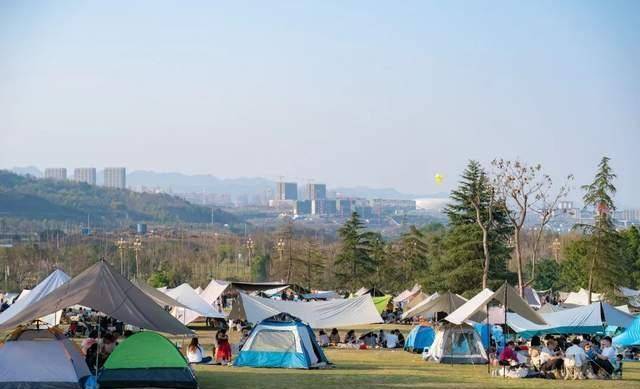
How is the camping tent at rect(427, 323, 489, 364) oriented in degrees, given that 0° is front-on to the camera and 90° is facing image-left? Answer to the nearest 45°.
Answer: approximately 0°

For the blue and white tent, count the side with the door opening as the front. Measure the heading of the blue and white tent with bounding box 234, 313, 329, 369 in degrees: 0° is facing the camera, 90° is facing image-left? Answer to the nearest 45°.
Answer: approximately 0°

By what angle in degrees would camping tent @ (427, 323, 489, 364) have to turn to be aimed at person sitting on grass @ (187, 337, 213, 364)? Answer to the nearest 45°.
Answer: approximately 90° to its right

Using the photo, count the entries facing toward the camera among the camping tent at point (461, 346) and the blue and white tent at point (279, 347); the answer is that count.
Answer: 2

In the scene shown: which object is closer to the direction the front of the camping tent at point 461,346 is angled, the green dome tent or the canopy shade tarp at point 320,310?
the green dome tent

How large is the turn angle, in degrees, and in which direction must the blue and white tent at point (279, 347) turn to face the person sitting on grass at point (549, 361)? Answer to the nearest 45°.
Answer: approximately 90° to its left

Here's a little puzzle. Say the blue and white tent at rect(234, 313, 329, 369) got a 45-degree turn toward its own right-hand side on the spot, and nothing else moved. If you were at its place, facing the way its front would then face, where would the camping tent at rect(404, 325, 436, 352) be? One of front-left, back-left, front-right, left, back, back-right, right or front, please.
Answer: back

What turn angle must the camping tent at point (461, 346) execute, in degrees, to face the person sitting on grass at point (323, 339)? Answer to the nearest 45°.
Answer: approximately 135° to its right
